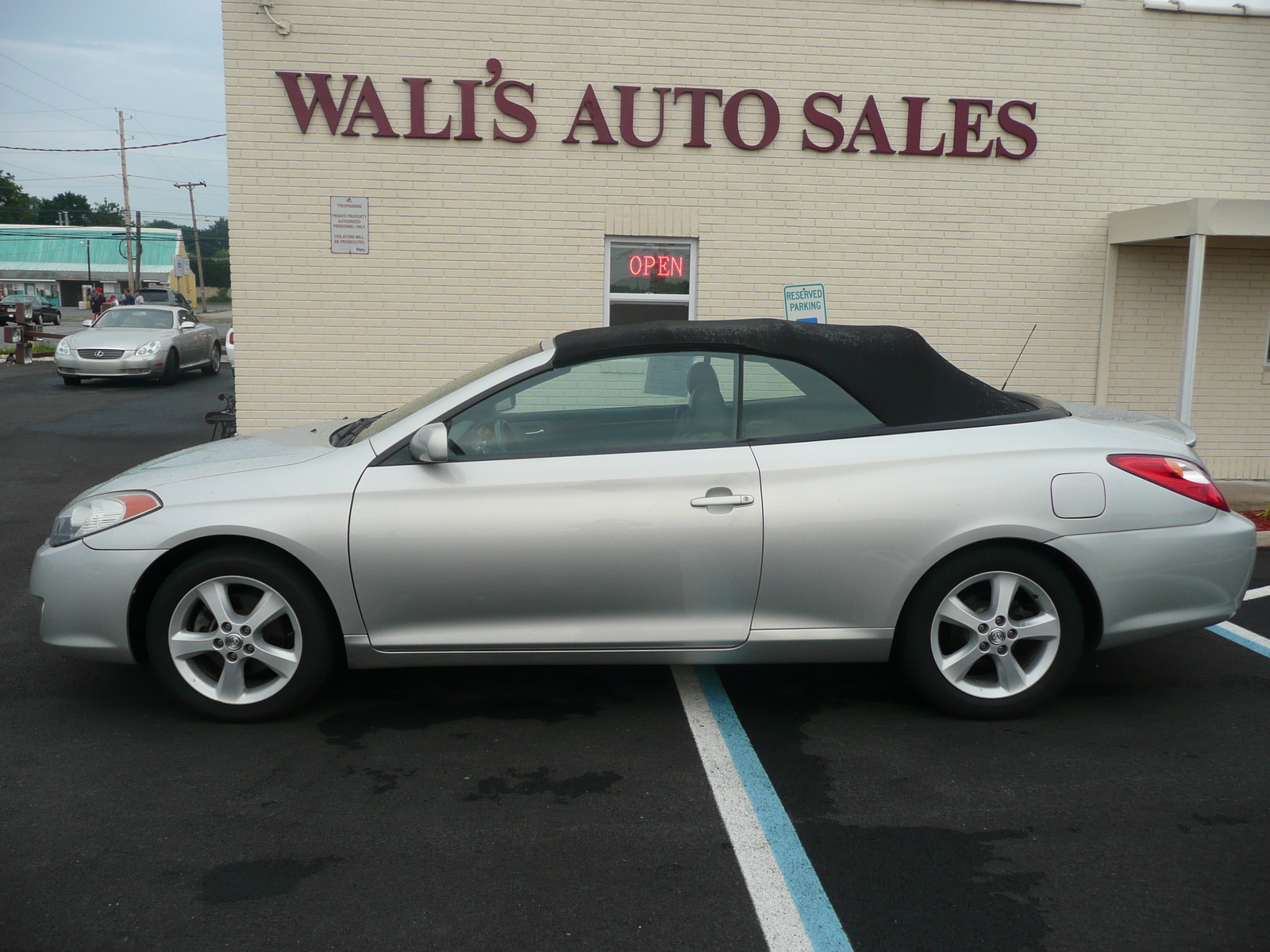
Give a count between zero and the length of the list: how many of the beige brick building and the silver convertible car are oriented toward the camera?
1

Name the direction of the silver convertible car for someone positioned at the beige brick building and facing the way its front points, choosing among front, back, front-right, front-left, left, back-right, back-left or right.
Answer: front

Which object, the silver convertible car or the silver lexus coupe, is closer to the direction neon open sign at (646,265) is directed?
the silver convertible car

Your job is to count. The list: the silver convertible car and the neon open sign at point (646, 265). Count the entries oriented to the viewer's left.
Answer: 1

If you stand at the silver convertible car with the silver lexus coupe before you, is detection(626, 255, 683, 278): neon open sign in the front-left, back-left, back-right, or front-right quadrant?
front-right

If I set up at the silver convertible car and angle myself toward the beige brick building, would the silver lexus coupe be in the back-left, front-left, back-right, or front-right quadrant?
front-left

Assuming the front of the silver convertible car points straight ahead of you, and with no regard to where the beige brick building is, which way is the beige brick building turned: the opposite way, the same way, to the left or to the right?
to the left

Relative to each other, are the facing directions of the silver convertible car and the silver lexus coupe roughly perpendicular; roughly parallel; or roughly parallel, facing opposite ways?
roughly perpendicular

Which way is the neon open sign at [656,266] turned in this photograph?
toward the camera

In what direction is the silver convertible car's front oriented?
to the viewer's left

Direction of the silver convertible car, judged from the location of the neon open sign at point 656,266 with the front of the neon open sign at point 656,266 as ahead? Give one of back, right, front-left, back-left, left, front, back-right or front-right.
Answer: front

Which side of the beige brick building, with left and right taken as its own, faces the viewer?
front

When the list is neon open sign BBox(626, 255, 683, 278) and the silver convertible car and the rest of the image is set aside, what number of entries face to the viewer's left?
1

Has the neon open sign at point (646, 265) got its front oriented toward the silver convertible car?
yes
